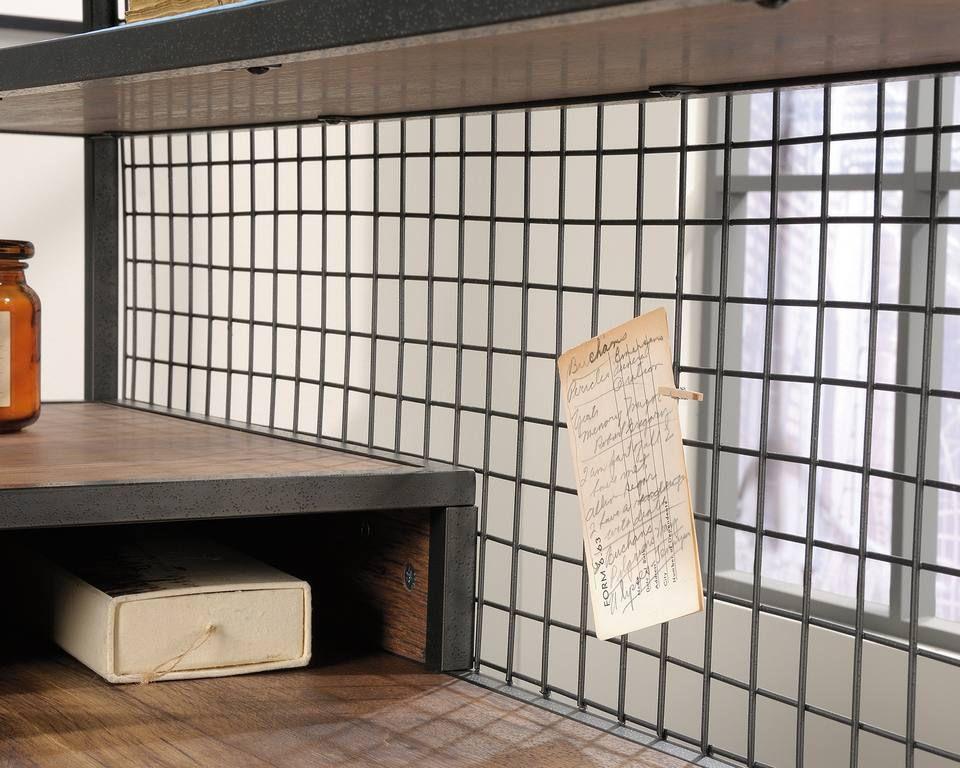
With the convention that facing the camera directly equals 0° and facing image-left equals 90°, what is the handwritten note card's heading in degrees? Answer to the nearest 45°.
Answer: approximately 45°

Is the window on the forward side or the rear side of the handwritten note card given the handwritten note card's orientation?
on the rear side

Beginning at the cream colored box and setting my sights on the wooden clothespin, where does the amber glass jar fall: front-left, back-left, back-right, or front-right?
back-left
